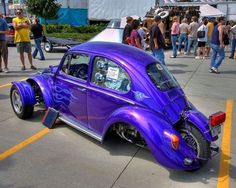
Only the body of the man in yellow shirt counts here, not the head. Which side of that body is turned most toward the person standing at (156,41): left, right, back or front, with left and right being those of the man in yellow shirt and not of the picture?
left

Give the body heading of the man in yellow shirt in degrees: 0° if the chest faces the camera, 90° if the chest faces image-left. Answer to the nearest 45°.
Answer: approximately 0°

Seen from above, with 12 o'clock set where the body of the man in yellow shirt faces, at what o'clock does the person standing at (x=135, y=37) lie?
The person standing is roughly at 10 o'clock from the man in yellow shirt.

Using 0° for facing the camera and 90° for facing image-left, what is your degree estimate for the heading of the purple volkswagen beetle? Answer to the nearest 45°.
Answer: approximately 135°

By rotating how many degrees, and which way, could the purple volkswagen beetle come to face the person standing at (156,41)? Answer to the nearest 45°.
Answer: approximately 45° to its right

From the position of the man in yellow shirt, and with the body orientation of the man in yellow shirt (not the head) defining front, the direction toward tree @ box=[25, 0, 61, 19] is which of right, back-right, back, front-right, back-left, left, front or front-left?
back
